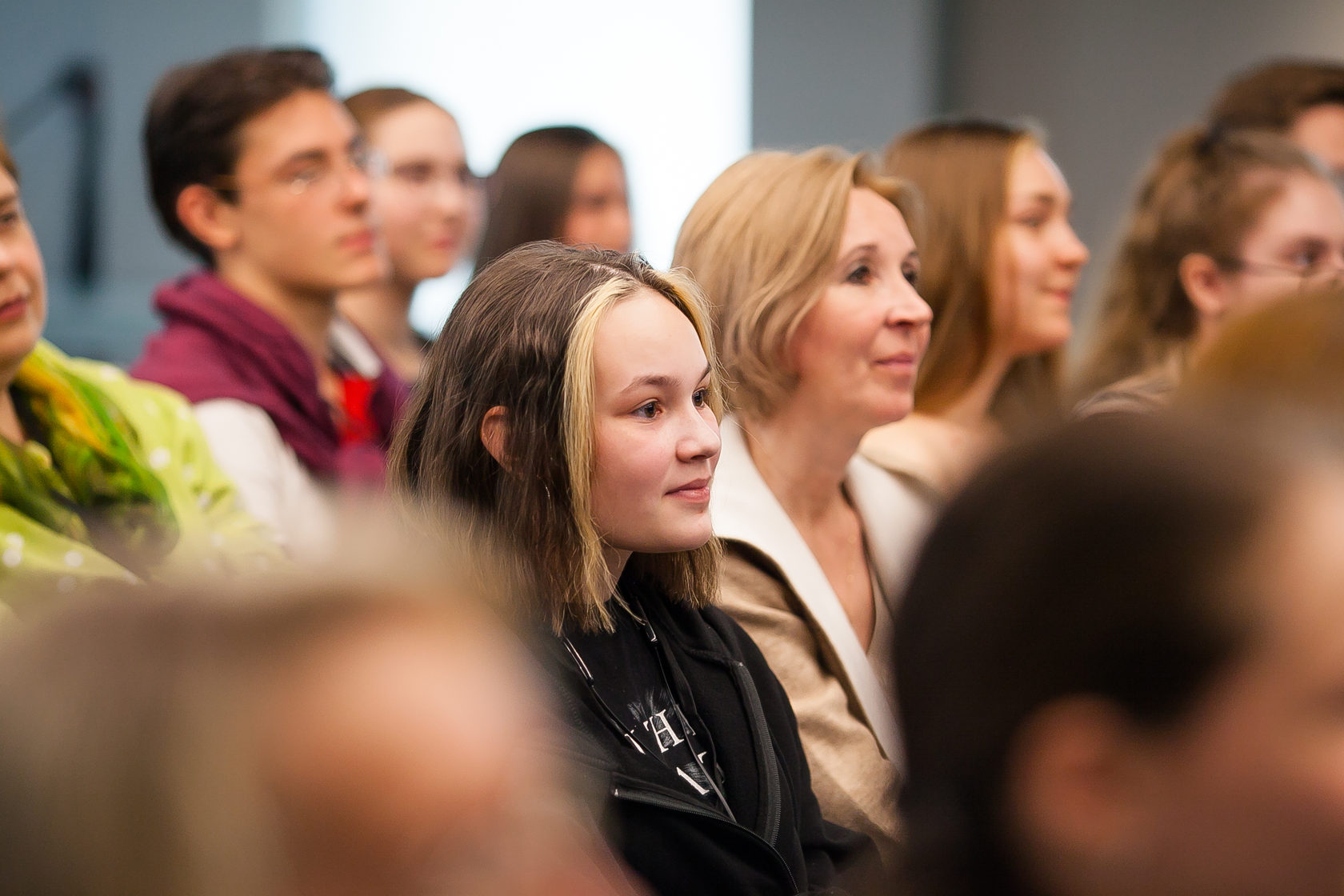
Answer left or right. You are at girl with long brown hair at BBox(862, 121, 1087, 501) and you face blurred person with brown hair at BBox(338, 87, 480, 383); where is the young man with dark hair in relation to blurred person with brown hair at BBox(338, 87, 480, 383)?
left

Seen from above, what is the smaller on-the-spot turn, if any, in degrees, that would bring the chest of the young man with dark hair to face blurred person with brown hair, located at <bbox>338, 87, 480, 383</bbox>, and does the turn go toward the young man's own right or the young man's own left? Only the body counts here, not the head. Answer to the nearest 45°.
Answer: approximately 90° to the young man's own left

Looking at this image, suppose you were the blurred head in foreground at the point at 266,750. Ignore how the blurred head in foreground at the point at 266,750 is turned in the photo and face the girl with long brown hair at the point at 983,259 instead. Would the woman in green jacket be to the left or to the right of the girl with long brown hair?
left

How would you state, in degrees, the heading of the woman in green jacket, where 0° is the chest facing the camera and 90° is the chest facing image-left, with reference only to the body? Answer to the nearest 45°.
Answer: approximately 315°

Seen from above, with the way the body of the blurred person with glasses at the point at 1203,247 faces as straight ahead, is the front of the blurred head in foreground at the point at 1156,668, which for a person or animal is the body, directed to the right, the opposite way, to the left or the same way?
the same way

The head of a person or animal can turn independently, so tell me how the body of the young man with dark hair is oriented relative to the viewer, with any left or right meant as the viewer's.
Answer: facing the viewer and to the right of the viewer

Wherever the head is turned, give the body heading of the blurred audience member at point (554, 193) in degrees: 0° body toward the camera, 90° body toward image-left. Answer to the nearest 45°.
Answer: approximately 315°

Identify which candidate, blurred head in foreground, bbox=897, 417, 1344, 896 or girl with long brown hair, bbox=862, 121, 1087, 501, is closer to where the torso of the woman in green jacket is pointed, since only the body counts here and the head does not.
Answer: the blurred head in foreground

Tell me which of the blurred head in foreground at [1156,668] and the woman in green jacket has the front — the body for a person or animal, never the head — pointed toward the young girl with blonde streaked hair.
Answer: the woman in green jacket

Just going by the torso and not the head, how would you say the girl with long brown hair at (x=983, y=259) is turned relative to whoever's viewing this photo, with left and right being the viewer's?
facing to the right of the viewer

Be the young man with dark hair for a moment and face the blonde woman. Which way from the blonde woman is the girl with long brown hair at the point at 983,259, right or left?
left

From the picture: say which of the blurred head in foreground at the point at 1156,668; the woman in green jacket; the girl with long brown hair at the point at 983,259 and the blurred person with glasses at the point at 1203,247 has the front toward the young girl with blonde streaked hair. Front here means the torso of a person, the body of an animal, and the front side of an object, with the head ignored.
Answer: the woman in green jacket

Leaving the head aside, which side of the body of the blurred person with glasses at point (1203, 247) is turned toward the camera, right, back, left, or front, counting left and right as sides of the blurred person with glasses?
right

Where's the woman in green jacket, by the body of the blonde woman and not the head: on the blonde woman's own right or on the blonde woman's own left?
on the blonde woman's own right

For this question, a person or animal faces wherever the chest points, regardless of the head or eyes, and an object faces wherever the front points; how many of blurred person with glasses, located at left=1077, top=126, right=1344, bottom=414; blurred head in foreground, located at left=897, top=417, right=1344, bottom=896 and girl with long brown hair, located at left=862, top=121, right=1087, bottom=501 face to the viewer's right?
3

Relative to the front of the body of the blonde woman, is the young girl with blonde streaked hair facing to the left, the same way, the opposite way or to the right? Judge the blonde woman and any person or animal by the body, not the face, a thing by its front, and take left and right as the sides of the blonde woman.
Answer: the same way

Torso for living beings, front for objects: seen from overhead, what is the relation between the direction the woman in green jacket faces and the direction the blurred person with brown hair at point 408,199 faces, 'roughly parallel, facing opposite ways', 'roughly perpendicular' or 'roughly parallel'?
roughly parallel

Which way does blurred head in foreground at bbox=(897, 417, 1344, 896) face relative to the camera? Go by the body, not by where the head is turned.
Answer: to the viewer's right

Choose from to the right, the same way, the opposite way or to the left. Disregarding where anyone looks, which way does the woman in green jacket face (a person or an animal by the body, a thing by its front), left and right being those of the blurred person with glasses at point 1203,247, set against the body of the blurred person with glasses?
the same way
